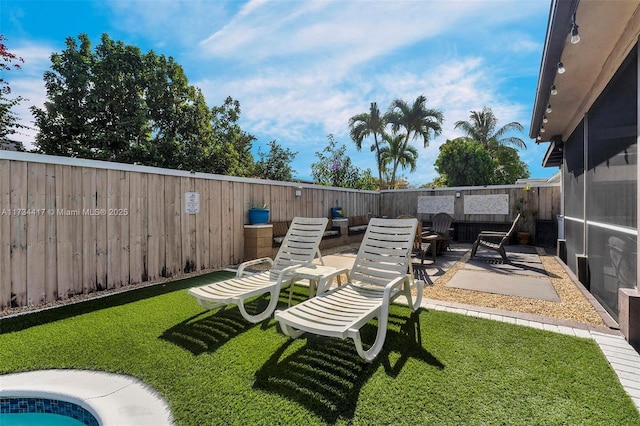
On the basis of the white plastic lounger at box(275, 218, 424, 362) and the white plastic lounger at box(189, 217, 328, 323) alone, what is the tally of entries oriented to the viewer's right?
0

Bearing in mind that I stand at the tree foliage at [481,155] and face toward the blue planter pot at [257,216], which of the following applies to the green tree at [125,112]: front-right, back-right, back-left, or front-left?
front-right

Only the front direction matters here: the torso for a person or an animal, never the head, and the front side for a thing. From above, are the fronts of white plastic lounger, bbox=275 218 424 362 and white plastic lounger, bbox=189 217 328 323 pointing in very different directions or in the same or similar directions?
same or similar directions

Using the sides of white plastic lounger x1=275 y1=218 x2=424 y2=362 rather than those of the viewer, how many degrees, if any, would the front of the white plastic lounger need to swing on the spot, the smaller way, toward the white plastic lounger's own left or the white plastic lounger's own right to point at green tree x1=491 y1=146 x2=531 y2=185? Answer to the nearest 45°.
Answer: approximately 180°

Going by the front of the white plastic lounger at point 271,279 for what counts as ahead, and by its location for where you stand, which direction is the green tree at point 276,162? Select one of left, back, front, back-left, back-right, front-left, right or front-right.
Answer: back-right

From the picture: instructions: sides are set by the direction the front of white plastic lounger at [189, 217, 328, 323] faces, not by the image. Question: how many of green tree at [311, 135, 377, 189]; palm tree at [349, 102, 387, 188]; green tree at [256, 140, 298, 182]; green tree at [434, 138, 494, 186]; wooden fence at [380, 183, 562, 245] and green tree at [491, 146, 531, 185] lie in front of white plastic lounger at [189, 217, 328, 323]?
0

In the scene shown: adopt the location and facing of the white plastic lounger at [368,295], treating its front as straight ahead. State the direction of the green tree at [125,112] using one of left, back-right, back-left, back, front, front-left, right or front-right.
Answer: right

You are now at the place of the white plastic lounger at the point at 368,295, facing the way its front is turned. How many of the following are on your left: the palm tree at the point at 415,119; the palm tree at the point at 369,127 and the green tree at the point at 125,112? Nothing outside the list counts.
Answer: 0

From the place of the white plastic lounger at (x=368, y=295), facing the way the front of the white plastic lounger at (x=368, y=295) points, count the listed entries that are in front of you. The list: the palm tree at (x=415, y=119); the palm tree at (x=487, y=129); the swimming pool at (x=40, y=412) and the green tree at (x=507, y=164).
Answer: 1

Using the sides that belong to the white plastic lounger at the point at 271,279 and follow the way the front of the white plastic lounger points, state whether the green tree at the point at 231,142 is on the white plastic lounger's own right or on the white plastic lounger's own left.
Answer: on the white plastic lounger's own right

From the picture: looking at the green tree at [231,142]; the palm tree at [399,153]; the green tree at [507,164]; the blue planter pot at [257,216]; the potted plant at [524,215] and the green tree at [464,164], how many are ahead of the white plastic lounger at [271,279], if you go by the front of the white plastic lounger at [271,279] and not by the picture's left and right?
0

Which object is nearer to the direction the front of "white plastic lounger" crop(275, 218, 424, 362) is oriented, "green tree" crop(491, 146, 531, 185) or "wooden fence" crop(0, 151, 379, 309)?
the wooden fence

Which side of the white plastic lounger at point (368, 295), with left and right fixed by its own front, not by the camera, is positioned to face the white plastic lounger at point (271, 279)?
right

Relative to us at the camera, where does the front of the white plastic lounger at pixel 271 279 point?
facing the viewer and to the left of the viewer

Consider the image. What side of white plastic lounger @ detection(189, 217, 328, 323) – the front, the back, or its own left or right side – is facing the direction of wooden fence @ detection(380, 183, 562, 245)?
back

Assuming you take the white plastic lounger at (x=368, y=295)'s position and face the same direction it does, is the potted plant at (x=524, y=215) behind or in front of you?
behind

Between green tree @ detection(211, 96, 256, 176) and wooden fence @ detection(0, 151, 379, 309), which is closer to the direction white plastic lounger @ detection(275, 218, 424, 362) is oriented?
the wooden fence

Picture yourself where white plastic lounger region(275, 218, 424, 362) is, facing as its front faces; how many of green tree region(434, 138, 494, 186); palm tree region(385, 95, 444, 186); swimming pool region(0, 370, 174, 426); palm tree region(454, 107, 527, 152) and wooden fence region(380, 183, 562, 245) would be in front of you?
1

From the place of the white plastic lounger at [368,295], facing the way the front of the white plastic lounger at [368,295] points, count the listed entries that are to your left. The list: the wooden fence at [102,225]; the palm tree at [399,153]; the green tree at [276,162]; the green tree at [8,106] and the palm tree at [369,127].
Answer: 0

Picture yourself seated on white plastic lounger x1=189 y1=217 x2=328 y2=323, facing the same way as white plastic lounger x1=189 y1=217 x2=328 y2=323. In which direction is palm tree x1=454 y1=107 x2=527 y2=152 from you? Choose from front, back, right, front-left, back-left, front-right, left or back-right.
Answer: back

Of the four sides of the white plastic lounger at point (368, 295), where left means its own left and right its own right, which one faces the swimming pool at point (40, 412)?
front
